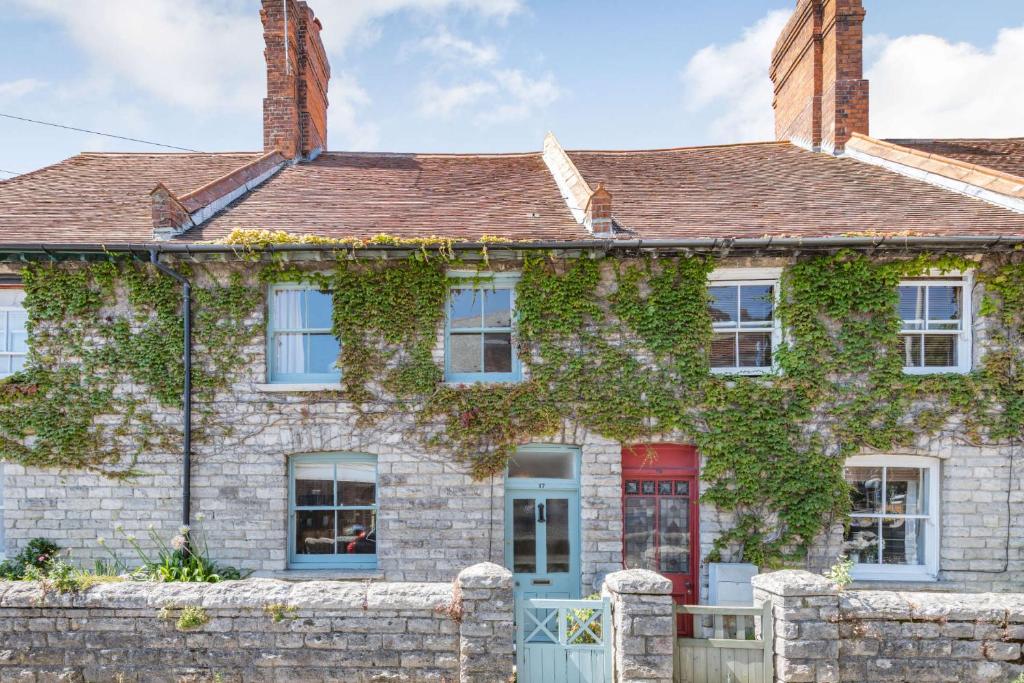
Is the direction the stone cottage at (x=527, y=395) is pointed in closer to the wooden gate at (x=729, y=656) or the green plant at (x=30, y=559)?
the wooden gate

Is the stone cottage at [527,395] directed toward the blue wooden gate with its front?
yes

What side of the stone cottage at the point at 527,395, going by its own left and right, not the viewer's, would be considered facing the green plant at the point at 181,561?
right

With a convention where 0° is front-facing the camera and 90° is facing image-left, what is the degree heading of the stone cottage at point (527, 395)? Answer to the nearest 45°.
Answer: approximately 0°

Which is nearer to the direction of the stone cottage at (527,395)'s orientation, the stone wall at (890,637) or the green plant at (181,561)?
the stone wall

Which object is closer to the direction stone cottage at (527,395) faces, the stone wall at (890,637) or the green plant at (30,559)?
the stone wall

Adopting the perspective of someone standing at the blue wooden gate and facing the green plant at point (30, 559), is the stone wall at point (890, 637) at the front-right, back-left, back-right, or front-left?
back-right
